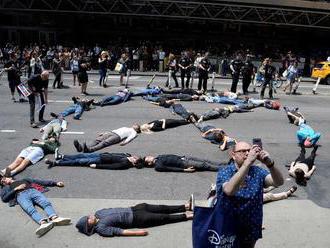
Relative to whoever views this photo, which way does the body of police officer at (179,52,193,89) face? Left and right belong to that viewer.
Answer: facing the viewer

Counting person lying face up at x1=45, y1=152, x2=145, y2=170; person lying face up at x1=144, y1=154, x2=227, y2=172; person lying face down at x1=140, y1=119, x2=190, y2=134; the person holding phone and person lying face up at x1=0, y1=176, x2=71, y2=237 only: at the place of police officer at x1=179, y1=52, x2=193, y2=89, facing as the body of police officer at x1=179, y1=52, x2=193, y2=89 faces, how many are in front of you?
5

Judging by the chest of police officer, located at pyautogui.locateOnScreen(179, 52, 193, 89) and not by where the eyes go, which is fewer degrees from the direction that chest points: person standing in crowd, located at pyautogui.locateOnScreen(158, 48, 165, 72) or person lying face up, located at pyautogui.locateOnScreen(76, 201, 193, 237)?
the person lying face up

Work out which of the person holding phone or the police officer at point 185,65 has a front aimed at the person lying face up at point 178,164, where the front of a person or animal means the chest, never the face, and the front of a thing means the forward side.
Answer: the police officer

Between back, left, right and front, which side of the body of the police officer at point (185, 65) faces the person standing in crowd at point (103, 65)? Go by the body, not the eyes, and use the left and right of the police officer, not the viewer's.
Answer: right

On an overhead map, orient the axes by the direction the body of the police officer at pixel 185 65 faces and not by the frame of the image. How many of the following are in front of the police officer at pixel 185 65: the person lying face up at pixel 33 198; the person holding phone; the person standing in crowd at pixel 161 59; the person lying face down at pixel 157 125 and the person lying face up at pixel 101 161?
4

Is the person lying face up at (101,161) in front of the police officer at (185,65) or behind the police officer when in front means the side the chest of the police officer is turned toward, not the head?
in front

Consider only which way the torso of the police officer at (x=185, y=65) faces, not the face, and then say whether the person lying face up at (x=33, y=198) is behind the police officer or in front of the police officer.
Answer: in front
